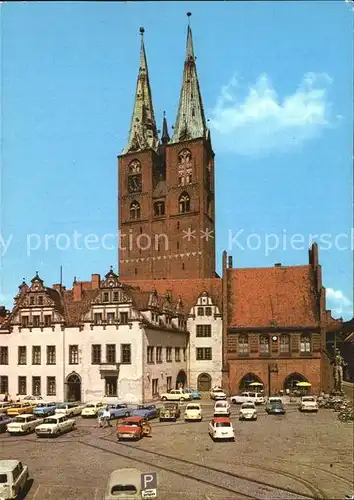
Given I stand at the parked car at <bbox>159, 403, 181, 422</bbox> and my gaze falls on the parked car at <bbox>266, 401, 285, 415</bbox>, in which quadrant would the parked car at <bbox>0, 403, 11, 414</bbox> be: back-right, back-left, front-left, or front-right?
back-left

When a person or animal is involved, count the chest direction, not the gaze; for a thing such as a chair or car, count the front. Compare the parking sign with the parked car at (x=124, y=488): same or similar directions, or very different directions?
very different directions

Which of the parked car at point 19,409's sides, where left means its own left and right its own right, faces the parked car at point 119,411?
left

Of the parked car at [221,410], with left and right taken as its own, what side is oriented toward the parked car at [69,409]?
right

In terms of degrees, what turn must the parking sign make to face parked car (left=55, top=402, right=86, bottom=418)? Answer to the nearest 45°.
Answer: approximately 180°

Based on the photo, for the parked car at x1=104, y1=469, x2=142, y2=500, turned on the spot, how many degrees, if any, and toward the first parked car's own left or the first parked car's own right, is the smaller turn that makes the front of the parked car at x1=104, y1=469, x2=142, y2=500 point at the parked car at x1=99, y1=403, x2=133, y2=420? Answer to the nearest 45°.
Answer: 0° — it already faces it

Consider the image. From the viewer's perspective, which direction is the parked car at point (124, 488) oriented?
away from the camera

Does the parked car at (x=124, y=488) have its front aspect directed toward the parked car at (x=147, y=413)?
yes

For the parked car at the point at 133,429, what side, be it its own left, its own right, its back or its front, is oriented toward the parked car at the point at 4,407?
left
